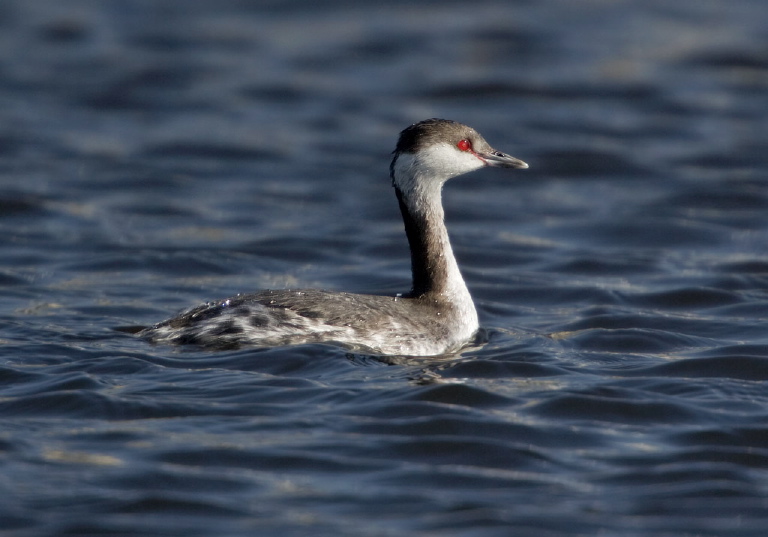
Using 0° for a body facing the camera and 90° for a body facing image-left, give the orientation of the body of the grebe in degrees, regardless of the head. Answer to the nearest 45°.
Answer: approximately 270°
